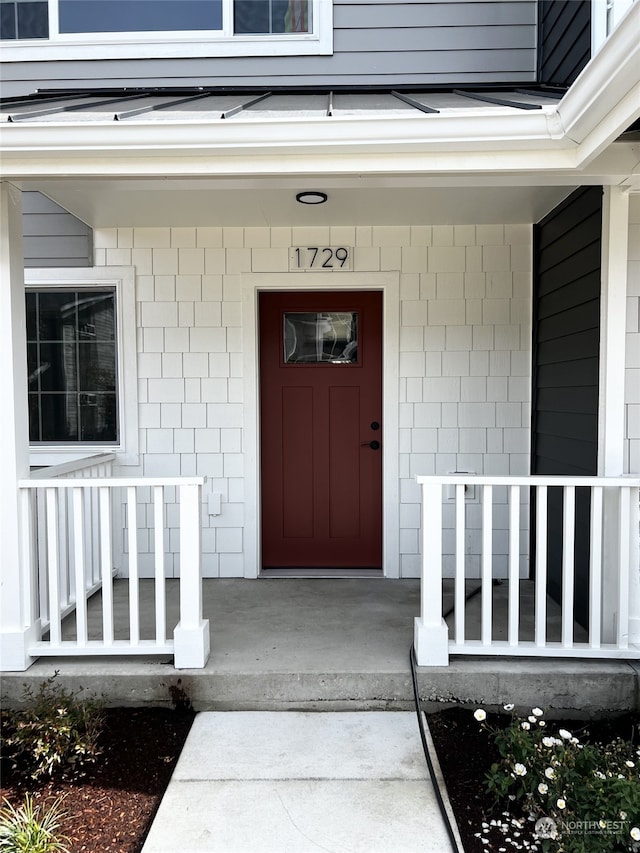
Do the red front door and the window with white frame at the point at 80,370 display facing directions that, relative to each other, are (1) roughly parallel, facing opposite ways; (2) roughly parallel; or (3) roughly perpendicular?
roughly parallel

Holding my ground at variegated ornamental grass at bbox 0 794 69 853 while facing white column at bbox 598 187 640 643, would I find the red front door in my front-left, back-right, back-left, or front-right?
front-left

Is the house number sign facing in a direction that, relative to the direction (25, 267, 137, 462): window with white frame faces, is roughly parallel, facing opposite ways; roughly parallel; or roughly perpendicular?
roughly parallel

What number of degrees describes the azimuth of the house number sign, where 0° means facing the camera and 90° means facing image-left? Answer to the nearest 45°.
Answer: approximately 0°

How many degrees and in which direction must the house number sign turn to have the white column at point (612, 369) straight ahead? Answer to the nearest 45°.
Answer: approximately 45° to its left

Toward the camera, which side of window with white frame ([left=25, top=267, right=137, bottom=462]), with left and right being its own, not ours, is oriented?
front

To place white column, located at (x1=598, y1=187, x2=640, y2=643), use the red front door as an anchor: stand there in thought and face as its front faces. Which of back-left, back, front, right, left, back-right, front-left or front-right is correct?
front-left

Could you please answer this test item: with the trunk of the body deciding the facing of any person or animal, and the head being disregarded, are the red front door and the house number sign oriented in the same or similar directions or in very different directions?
same or similar directions

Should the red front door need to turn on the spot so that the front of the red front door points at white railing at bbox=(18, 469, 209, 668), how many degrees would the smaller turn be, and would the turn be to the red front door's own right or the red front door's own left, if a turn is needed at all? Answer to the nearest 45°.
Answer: approximately 45° to the red front door's own right

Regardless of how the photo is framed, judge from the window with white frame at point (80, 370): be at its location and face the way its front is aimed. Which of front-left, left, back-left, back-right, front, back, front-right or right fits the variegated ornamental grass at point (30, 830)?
front

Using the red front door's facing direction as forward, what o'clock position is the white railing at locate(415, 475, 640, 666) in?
The white railing is roughly at 11 o'clock from the red front door.

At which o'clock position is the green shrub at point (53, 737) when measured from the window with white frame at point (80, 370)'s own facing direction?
The green shrub is roughly at 12 o'clock from the window with white frame.

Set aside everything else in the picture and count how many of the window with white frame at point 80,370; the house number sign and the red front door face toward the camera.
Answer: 3

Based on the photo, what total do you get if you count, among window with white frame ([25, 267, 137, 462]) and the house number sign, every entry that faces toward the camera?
2

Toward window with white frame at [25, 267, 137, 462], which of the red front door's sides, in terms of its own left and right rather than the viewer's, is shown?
right

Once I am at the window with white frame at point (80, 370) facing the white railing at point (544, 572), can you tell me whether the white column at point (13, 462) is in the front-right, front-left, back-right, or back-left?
front-right
